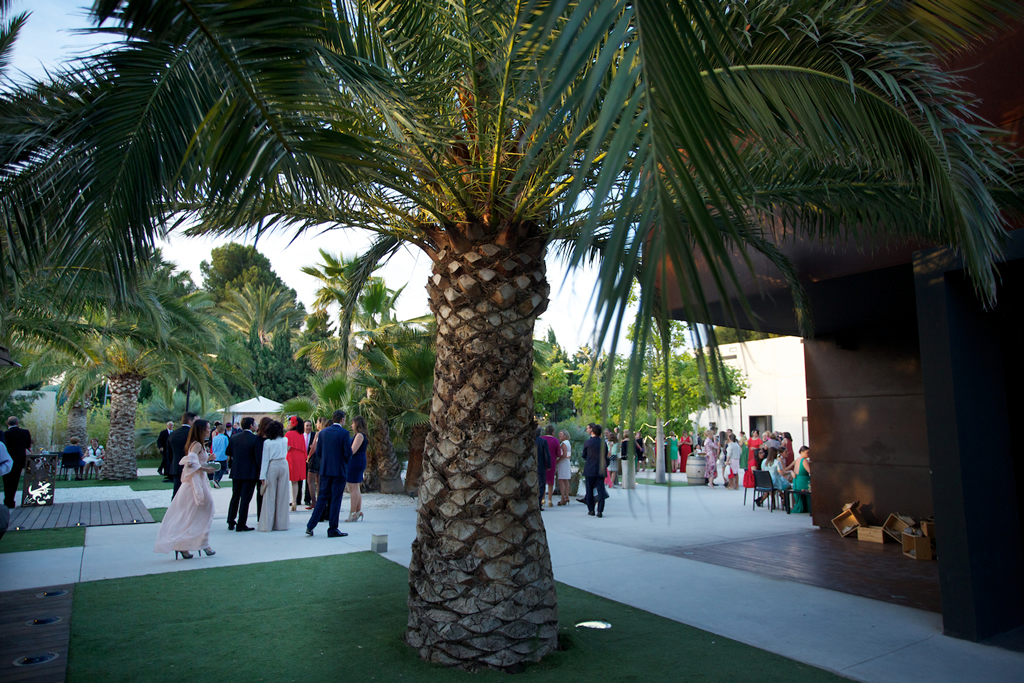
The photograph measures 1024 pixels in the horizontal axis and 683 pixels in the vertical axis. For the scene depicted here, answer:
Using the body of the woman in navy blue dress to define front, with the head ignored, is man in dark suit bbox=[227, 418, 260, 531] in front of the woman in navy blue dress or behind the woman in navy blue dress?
in front

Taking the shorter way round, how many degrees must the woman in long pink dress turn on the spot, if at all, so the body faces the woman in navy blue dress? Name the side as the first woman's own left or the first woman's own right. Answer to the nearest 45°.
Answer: approximately 45° to the first woman's own left

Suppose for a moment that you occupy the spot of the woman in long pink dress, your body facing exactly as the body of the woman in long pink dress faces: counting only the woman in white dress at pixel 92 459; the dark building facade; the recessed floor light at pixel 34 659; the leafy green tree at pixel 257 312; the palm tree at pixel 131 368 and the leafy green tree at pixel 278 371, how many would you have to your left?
4

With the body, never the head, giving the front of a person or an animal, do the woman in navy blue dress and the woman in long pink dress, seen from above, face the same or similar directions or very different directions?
very different directions

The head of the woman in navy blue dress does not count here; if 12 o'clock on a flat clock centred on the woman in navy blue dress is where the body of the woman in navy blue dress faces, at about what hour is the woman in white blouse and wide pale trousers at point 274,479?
The woman in white blouse and wide pale trousers is roughly at 12 o'clock from the woman in navy blue dress.

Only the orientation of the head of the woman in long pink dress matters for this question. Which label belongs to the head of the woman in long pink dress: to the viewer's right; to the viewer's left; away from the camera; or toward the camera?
to the viewer's right

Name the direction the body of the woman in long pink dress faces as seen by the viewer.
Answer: to the viewer's right

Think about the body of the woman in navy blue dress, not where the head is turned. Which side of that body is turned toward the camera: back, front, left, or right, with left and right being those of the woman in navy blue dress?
left

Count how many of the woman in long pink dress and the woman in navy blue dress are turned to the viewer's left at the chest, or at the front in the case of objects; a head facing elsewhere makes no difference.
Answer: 1

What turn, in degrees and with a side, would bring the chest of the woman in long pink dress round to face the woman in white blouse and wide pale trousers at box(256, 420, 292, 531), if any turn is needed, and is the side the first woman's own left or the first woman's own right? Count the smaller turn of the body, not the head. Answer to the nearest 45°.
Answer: approximately 45° to the first woman's own left

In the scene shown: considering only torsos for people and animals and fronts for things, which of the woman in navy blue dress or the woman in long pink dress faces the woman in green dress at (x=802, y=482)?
the woman in long pink dress

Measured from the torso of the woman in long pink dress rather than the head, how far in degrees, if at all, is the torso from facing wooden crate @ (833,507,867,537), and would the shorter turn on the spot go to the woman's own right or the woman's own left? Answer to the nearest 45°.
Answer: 0° — they already face it

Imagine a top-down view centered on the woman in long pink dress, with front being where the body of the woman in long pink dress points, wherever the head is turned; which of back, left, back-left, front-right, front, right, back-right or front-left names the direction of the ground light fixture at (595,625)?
front-right
